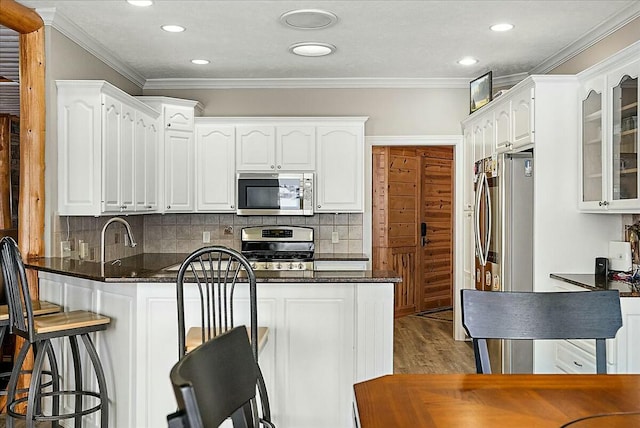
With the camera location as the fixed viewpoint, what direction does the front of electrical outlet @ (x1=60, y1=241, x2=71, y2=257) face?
facing the viewer and to the right of the viewer

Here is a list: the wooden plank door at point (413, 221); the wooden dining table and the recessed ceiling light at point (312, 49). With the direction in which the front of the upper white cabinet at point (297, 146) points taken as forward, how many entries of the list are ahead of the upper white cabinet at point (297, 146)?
2

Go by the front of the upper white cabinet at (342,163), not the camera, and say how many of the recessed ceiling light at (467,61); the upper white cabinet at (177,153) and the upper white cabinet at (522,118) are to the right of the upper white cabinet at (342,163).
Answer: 1

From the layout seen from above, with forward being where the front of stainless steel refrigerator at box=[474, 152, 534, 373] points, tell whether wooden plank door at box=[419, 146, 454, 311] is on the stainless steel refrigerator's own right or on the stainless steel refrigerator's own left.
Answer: on the stainless steel refrigerator's own right

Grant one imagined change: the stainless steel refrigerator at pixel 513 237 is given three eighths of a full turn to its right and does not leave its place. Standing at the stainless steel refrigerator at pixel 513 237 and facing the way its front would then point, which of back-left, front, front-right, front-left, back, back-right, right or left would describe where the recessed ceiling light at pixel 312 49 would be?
left

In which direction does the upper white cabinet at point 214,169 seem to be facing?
toward the camera

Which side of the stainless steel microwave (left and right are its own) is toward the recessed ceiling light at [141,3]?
front

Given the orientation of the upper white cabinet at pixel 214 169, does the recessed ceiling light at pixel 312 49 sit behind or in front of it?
in front

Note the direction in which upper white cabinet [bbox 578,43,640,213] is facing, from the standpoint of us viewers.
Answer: facing the viewer and to the left of the viewer

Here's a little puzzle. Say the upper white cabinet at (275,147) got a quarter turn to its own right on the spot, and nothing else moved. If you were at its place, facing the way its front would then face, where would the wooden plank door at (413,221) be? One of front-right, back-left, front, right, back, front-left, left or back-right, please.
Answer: back-right

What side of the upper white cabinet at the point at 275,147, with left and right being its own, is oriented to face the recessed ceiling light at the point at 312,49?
front

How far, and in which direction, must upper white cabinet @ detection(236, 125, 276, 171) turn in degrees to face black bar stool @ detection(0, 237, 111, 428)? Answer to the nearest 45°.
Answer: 0° — it already faces it

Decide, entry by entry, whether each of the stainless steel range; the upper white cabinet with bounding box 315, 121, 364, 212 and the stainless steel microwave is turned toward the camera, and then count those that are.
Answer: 3

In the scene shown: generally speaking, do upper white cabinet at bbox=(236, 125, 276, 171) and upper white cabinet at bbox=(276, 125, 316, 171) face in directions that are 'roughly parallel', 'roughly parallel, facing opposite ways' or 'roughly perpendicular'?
roughly parallel

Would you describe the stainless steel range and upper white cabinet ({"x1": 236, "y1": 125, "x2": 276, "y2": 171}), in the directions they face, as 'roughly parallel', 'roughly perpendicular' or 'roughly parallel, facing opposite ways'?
roughly parallel

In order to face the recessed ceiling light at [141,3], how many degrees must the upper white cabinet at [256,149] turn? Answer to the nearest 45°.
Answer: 0° — it already faces it

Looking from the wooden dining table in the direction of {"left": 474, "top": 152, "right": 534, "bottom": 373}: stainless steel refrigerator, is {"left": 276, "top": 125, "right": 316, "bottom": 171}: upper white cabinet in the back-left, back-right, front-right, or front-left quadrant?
front-left

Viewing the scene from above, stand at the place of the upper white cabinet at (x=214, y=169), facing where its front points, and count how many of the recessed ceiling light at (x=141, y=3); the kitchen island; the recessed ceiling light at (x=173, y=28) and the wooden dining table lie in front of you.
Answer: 4

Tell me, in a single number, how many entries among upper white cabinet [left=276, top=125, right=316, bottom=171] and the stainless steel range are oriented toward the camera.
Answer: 2

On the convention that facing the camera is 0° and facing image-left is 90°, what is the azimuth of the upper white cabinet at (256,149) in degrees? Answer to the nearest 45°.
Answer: approximately 0°
